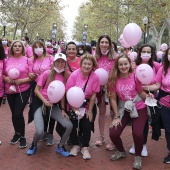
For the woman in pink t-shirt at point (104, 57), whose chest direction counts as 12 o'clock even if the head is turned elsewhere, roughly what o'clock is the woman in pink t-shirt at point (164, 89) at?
the woman in pink t-shirt at point (164, 89) is roughly at 10 o'clock from the woman in pink t-shirt at point (104, 57).

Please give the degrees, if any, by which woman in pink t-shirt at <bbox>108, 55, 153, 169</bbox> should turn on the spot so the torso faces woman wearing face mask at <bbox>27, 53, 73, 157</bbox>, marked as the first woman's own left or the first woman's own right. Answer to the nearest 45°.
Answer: approximately 90° to the first woman's own right

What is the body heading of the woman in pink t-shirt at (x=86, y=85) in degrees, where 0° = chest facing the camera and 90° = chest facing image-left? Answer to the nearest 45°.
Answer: approximately 0°

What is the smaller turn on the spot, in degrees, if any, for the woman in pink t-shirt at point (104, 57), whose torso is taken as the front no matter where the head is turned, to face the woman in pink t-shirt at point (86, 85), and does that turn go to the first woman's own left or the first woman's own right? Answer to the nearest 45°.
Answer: approximately 45° to the first woman's own right

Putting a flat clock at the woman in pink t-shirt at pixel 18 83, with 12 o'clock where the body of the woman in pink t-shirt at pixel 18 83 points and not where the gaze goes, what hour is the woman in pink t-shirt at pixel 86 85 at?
the woman in pink t-shirt at pixel 86 85 is roughly at 10 o'clock from the woman in pink t-shirt at pixel 18 83.

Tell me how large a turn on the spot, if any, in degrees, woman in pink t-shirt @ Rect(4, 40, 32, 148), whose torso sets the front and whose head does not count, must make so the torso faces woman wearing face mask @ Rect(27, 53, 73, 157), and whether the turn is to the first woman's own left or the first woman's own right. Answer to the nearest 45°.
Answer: approximately 45° to the first woman's own left

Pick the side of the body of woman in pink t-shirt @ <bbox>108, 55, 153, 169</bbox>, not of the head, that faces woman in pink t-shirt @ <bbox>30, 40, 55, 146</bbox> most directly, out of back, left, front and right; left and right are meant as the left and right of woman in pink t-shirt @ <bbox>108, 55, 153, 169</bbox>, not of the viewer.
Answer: right

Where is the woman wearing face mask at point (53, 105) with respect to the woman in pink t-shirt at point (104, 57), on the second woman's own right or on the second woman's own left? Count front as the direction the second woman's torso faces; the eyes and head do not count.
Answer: on the second woman's own right
